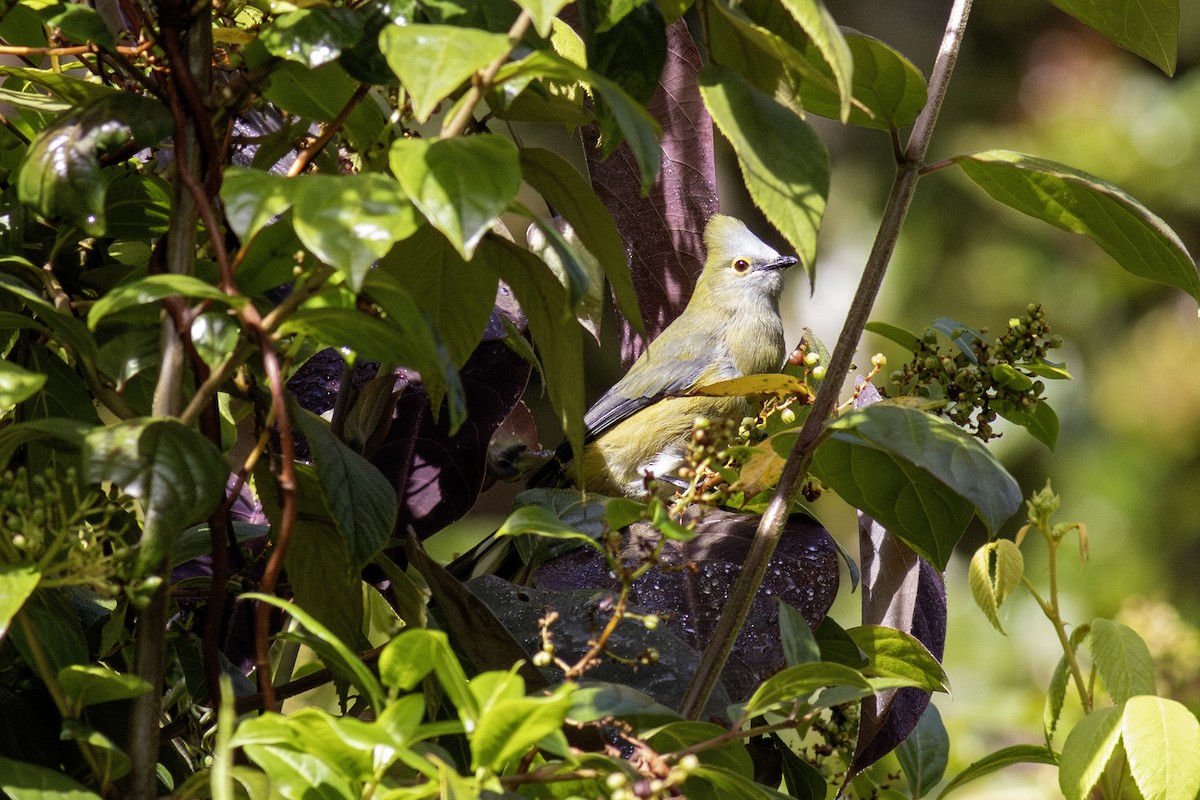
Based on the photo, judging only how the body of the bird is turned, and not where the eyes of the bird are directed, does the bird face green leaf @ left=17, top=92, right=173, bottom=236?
no

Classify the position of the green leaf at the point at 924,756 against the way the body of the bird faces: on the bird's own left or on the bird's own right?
on the bird's own right

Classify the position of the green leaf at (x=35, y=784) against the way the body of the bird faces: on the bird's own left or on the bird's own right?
on the bird's own right

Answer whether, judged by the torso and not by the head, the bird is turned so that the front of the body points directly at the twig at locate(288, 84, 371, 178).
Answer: no

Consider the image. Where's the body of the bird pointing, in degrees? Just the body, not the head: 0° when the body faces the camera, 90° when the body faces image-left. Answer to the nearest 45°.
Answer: approximately 270°

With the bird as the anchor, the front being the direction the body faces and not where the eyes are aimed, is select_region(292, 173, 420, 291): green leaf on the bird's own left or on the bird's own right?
on the bird's own right

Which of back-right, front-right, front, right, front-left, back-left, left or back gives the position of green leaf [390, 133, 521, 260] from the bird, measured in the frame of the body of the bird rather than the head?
right
